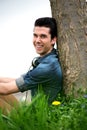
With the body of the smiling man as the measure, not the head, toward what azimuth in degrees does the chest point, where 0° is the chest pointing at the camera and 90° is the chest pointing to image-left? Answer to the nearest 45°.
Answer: approximately 90°
